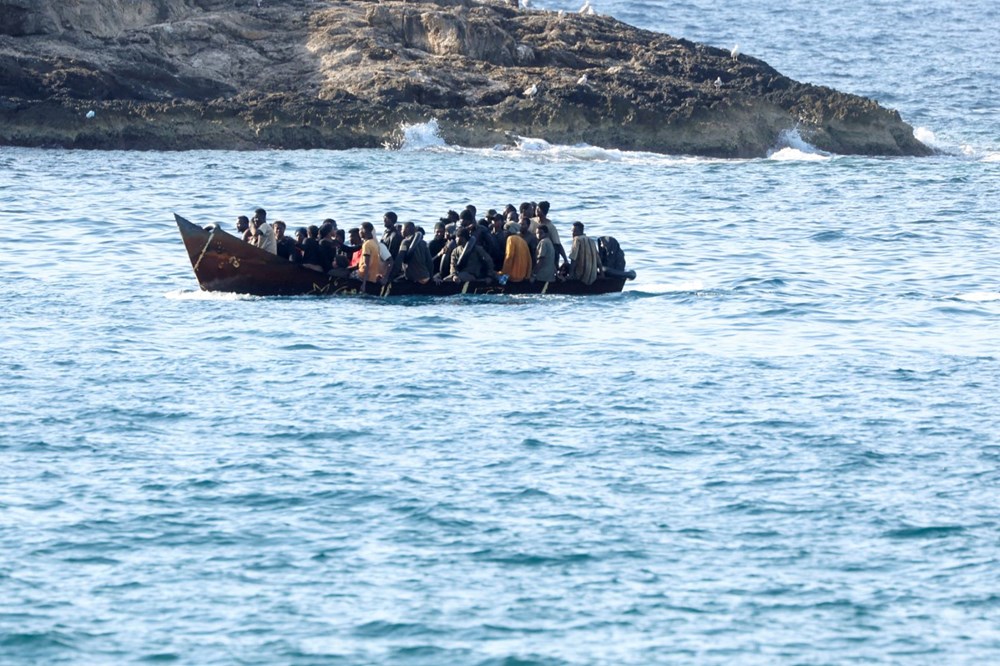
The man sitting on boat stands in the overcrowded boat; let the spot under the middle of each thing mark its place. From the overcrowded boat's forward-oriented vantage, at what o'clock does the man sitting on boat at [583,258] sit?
The man sitting on boat is roughly at 6 o'clock from the overcrowded boat.

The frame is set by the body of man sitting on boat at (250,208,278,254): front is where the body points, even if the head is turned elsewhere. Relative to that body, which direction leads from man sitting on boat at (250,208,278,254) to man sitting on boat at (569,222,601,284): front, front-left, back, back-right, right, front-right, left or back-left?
back

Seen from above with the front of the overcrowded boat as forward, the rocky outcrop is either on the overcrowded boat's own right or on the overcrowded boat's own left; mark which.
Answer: on the overcrowded boat's own right

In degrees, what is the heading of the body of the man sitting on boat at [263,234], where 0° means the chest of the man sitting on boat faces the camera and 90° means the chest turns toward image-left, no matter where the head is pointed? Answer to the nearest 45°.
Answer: approximately 90°

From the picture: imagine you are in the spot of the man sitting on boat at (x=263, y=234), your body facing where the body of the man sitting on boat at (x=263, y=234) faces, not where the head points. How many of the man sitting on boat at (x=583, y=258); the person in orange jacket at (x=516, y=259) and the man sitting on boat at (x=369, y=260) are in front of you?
0

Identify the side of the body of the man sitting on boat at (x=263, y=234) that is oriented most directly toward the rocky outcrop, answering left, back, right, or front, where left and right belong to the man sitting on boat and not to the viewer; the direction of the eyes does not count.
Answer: right

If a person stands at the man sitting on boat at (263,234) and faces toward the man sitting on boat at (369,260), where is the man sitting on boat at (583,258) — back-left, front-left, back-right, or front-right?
front-left

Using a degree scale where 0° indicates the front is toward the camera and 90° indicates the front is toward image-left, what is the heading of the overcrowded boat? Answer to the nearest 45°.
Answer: approximately 90°
